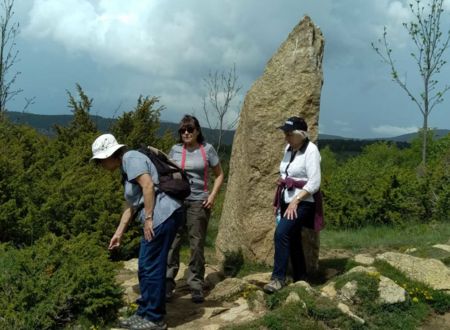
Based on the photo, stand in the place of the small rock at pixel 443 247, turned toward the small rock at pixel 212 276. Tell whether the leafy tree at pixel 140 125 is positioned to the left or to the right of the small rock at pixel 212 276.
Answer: right

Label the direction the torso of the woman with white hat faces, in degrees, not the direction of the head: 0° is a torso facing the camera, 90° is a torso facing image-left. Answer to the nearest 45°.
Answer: approximately 90°

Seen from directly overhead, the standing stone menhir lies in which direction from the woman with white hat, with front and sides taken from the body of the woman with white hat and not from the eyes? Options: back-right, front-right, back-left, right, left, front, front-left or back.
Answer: back-right

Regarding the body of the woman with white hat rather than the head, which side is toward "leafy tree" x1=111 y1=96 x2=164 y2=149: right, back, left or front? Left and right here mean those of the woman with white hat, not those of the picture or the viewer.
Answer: right

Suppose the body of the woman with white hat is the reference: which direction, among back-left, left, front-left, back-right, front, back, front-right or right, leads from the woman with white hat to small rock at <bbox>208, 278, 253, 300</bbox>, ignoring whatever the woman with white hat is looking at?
back-right

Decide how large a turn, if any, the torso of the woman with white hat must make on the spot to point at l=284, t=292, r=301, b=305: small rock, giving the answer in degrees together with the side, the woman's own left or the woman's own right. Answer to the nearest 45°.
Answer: approximately 180°

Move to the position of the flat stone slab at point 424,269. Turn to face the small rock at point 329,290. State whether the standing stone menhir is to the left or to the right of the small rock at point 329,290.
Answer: right

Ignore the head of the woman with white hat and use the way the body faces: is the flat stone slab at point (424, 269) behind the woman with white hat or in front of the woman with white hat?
behind

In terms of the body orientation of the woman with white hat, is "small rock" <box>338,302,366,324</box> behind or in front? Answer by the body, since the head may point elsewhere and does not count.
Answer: behind

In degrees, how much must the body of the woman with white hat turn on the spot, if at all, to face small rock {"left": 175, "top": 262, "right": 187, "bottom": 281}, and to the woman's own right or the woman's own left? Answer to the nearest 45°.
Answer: approximately 90° to the woman's own right

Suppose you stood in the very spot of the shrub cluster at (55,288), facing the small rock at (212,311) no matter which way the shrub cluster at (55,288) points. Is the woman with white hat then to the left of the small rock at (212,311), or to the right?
right
